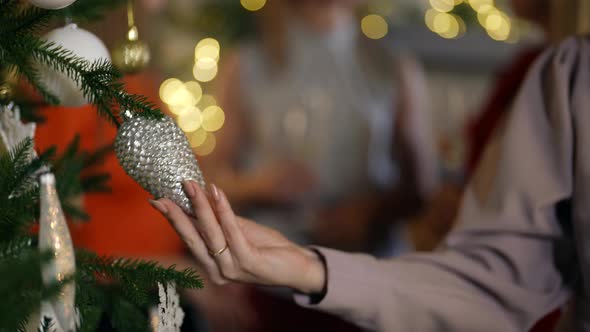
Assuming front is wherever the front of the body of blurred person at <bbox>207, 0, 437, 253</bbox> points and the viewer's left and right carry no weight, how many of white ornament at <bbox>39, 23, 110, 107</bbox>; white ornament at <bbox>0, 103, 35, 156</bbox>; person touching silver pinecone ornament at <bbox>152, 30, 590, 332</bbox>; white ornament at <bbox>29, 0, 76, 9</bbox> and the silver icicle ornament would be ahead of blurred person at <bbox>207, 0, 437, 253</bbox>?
5

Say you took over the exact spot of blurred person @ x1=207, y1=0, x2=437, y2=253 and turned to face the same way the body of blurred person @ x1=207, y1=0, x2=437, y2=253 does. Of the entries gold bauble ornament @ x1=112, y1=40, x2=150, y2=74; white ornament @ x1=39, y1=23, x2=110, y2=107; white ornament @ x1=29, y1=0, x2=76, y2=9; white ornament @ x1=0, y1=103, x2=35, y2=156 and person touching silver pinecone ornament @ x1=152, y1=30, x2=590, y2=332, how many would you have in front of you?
5

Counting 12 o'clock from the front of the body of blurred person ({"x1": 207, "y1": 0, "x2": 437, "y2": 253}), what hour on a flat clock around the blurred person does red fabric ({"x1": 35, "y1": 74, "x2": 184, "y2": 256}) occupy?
The red fabric is roughly at 1 o'clock from the blurred person.

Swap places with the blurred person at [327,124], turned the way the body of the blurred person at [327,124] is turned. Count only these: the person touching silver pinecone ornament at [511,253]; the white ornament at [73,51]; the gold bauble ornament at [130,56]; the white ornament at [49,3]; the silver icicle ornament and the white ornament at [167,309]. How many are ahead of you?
6

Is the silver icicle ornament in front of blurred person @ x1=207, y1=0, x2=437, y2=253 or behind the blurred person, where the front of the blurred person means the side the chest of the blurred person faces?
in front

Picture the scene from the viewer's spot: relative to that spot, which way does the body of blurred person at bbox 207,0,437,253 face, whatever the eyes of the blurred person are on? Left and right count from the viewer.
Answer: facing the viewer

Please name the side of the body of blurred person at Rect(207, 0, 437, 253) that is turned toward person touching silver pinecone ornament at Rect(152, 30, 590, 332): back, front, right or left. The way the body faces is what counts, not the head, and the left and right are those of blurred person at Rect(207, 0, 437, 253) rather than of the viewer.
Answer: front

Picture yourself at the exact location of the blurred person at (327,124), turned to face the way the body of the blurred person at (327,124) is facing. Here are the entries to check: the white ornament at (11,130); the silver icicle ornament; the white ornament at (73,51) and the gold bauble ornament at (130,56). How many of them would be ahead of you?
4

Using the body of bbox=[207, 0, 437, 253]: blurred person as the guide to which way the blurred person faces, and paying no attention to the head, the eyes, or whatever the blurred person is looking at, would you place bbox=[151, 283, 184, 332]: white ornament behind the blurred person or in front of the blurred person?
in front

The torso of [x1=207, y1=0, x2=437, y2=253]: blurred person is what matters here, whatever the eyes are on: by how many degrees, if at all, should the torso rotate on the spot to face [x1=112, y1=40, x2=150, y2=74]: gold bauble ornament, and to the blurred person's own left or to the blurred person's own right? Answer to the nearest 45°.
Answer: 0° — they already face it

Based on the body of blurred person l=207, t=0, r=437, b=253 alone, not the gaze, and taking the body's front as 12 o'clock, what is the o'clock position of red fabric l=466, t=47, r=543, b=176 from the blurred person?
The red fabric is roughly at 11 o'clock from the blurred person.

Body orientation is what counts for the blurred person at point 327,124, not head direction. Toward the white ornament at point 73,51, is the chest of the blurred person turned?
yes

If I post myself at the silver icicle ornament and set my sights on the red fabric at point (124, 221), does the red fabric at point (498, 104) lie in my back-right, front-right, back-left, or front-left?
front-right

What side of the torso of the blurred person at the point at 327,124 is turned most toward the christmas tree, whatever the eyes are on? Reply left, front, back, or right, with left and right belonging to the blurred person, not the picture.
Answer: front
